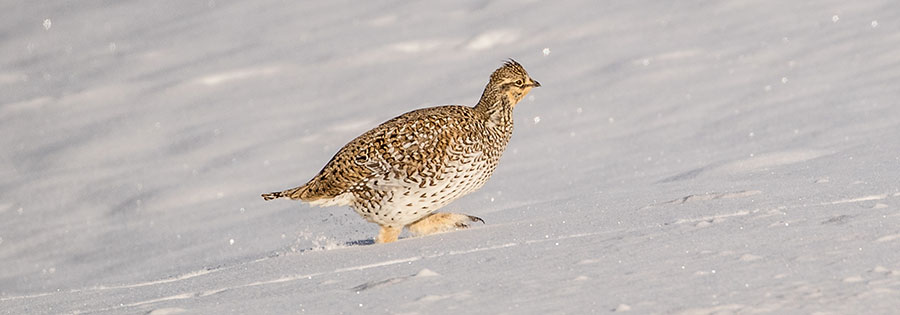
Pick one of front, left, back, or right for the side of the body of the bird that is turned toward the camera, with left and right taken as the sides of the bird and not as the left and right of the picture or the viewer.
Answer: right
